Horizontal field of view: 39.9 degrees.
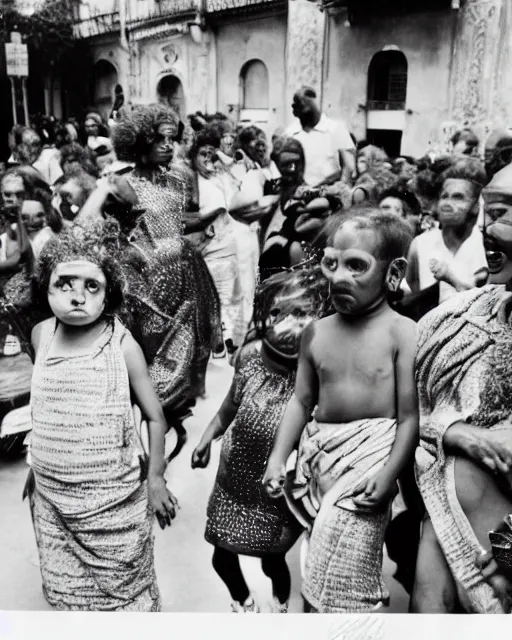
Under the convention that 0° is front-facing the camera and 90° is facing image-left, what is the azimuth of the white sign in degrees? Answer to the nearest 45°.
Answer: approximately 0°

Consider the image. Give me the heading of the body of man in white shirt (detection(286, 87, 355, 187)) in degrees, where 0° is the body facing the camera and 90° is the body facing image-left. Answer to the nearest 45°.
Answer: approximately 45°

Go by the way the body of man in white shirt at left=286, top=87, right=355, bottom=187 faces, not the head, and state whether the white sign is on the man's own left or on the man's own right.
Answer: on the man's own right
